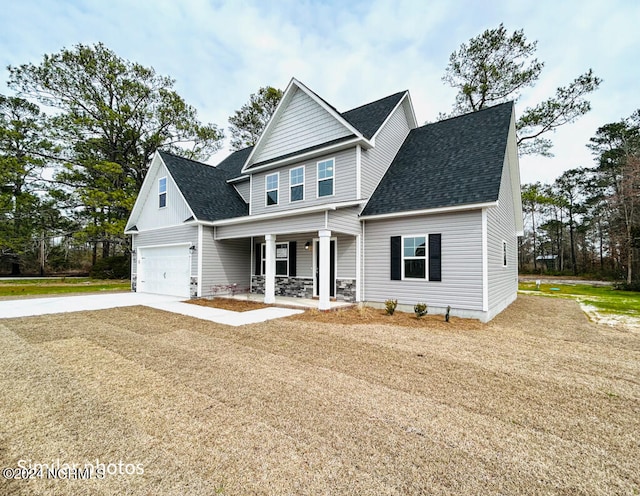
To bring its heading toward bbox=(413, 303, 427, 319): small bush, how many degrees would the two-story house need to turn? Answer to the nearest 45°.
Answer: approximately 90° to its left

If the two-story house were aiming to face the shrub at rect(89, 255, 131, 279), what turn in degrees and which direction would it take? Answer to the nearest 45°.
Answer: approximately 90° to its right

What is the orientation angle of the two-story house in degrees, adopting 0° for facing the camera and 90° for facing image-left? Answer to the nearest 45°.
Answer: approximately 45°
